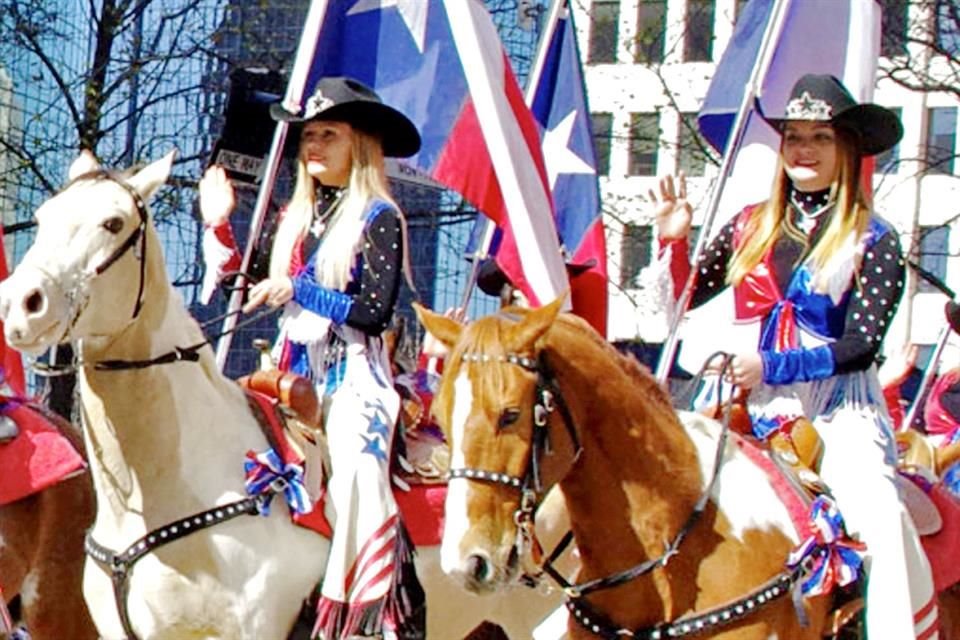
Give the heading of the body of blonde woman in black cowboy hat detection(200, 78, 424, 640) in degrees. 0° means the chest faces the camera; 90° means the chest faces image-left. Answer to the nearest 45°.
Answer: approximately 45°

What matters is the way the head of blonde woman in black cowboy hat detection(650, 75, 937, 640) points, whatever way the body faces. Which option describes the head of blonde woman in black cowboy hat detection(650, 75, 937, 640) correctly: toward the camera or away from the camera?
toward the camera

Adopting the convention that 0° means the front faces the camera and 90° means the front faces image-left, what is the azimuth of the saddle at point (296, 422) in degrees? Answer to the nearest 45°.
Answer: approximately 45°

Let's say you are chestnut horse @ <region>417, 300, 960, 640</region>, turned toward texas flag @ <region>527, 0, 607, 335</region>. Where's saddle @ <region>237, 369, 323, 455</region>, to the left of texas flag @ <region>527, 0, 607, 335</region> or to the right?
left

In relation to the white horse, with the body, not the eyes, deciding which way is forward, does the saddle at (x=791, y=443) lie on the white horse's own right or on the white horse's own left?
on the white horse's own left

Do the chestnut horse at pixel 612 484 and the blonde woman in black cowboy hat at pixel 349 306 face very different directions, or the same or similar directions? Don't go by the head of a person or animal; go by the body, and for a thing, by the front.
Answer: same or similar directions

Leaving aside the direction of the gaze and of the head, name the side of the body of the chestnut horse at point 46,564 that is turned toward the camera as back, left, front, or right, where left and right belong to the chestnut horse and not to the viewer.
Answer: left

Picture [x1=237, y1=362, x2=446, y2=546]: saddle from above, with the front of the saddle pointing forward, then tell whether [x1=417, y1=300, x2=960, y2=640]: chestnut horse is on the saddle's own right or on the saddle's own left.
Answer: on the saddle's own left

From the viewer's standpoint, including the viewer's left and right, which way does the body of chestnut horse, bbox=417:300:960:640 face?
facing the viewer and to the left of the viewer

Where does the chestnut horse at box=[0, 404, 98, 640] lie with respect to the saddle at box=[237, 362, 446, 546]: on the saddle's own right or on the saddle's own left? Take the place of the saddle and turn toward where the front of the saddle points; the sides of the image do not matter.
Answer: on the saddle's own right

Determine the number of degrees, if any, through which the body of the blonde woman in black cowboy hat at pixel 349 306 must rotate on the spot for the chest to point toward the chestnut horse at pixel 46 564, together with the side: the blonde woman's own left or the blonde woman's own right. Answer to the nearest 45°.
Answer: approximately 90° to the blonde woman's own right
